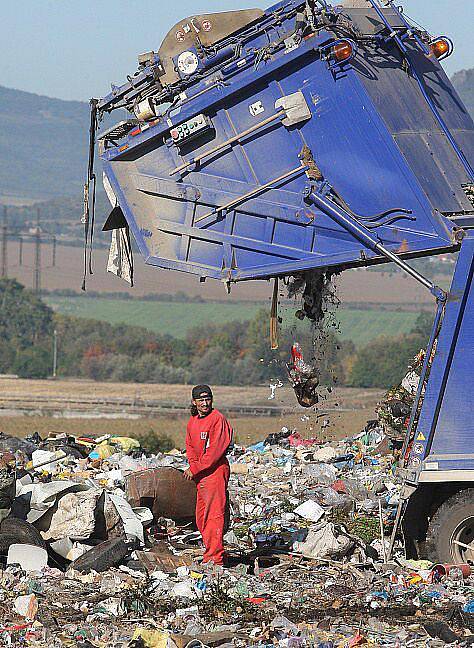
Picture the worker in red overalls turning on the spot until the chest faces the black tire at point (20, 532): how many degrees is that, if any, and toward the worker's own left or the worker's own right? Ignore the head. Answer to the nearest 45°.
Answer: approximately 45° to the worker's own right

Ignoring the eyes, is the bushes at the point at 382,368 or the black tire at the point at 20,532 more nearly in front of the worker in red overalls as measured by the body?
the black tire

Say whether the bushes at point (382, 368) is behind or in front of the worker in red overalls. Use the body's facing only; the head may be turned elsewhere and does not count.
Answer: behind

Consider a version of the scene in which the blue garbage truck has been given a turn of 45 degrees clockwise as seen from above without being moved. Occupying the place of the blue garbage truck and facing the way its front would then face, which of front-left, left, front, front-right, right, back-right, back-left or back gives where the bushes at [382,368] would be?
back

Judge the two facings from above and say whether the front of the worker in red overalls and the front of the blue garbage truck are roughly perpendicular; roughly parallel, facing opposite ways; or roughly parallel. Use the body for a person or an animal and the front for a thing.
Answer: roughly perpendicular

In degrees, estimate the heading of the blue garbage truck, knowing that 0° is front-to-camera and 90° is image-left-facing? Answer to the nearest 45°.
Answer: approximately 315°

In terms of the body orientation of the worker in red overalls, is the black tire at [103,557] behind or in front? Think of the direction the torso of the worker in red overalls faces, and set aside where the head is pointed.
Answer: in front

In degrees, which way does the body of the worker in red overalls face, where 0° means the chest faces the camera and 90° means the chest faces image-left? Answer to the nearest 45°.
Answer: approximately 45°
